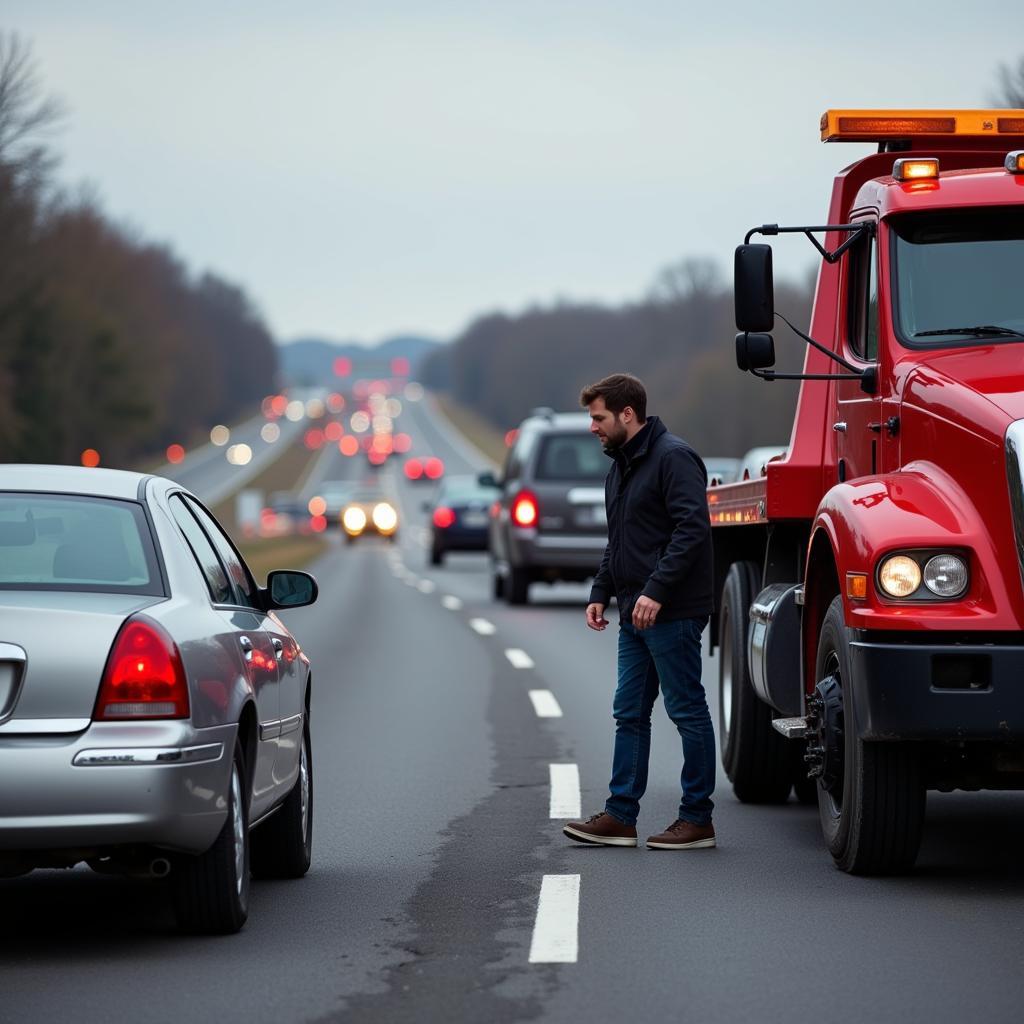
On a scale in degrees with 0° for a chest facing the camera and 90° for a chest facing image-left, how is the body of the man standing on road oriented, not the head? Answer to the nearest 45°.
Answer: approximately 90°

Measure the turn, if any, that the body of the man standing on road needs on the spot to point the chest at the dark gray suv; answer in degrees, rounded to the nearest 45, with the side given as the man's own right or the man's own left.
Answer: approximately 90° to the man's own right

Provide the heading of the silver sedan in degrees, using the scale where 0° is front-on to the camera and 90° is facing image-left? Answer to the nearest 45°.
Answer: approximately 225°

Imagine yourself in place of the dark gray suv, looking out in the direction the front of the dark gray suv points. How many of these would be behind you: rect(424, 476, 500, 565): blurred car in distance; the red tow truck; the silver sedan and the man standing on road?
3

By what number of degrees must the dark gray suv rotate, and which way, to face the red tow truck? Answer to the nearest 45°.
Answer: approximately 180°

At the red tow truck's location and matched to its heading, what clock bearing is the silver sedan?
The silver sedan is roughly at 3 o'clock from the red tow truck.

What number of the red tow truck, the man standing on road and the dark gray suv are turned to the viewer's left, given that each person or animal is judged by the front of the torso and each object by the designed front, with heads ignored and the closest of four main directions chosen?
1

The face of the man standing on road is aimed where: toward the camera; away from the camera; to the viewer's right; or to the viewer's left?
to the viewer's left

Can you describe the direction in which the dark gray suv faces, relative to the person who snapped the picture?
facing away from the viewer

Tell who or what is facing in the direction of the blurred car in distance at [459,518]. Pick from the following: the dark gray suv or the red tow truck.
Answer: the dark gray suv

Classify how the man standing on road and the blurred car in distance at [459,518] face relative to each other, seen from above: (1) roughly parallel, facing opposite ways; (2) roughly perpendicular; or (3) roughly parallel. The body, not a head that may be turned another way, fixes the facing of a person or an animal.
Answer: roughly perpendicular

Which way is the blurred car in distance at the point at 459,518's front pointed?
away from the camera

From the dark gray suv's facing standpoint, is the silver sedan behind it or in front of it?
behind

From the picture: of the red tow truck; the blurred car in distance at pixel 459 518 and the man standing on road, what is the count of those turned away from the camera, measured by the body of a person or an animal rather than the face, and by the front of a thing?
1

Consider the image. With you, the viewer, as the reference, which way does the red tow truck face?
facing the viewer and to the right of the viewer

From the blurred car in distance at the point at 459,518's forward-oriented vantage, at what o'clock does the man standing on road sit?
The man standing on road is roughly at 6 o'clock from the blurred car in distance.
